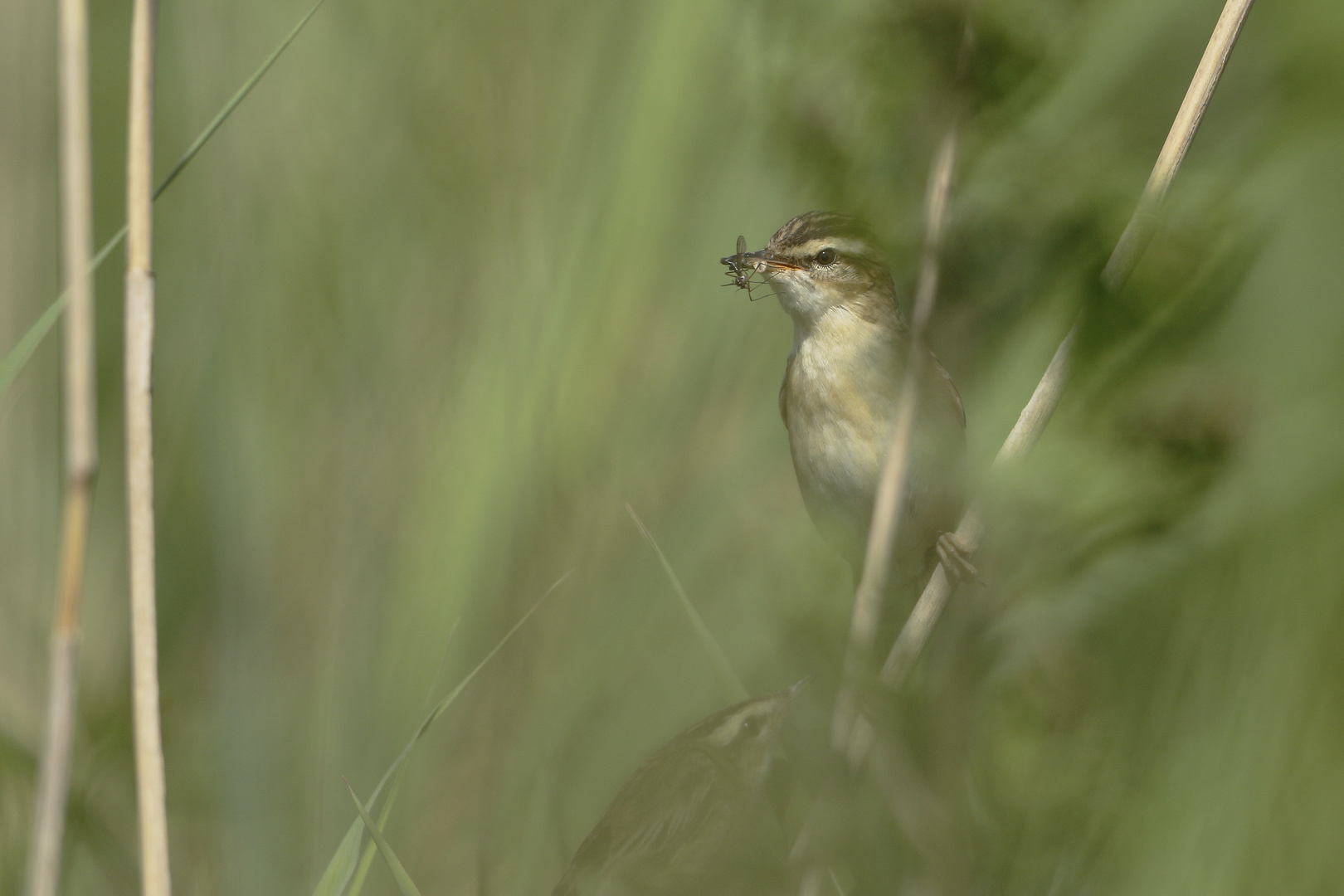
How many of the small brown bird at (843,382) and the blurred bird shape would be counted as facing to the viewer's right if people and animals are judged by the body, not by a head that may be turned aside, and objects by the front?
1

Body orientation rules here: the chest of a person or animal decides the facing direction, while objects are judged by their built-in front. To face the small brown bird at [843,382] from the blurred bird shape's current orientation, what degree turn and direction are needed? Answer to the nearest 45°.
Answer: approximately 45° to its left

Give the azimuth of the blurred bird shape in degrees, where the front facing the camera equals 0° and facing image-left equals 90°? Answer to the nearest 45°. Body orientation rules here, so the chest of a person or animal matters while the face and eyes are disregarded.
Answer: approximately 270°

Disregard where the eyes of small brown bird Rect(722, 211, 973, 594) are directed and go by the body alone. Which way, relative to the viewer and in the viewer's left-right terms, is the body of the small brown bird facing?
facing the viewer and to the left of the viewer

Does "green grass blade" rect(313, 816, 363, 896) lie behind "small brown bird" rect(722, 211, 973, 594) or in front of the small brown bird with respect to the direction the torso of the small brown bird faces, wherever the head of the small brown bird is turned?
in front
